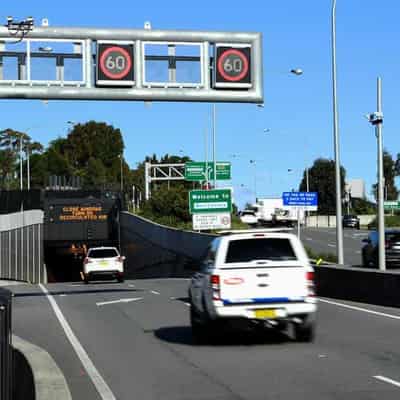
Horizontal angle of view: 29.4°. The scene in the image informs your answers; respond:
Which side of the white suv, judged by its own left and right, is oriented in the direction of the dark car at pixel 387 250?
right

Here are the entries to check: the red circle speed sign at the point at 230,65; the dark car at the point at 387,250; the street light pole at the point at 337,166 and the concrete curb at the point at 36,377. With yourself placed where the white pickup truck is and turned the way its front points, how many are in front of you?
3

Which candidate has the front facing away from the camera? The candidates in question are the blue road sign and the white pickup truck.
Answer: the white pickup truck

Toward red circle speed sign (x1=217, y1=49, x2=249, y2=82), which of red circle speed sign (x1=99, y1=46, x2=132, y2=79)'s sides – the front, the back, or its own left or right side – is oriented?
left

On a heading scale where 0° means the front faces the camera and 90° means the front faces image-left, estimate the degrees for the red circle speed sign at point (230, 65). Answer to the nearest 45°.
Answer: approximately 0°

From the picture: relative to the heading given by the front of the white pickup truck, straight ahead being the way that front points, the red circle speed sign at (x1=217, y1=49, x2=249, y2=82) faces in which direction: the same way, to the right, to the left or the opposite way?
the opposite way

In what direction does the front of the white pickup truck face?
away from the camera

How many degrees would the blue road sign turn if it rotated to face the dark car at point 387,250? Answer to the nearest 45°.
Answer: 0° — it already faces it

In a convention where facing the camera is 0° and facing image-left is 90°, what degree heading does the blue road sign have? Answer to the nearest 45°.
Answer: approximately 0°

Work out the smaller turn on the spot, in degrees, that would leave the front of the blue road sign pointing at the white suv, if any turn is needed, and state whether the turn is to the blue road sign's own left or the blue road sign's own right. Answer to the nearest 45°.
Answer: approximately 90° to the blue road sign's own right
